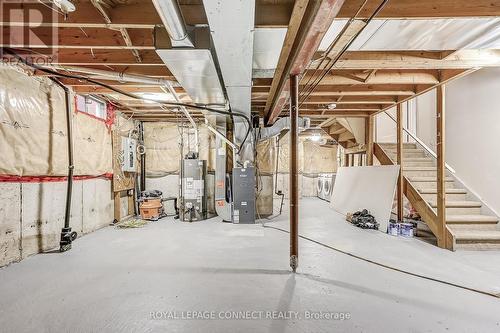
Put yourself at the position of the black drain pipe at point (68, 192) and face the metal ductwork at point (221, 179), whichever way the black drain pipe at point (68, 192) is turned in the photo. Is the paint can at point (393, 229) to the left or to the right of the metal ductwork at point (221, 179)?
right

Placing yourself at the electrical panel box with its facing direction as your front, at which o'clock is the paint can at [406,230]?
The paint can is roughly at 12 o'clock from the electrical panel box.

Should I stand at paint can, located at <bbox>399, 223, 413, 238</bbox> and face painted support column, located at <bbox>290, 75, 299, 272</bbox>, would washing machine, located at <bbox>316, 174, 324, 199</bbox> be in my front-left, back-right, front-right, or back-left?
back-right

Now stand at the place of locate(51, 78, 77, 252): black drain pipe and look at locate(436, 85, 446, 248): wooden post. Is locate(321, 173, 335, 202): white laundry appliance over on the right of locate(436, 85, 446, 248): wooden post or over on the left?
left

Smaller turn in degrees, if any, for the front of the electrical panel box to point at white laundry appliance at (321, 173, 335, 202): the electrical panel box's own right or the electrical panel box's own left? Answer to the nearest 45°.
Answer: approximately 45° to the electrical panel box's own left

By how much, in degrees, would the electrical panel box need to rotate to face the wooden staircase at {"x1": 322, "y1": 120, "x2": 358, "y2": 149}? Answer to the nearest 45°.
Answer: approximately 45° to its left

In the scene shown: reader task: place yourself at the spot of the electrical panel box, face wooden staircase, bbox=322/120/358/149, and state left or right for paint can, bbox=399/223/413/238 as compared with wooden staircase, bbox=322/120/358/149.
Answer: right

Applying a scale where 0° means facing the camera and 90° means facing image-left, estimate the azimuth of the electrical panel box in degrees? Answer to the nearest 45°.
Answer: approximately 315°

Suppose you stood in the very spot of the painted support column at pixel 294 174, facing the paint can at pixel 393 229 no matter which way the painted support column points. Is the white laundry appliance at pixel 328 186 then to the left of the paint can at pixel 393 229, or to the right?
left

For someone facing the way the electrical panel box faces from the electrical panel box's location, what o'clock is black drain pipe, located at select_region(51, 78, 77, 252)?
The black drain pipe is roughly at 2 o'clock from the electrical panel box.
